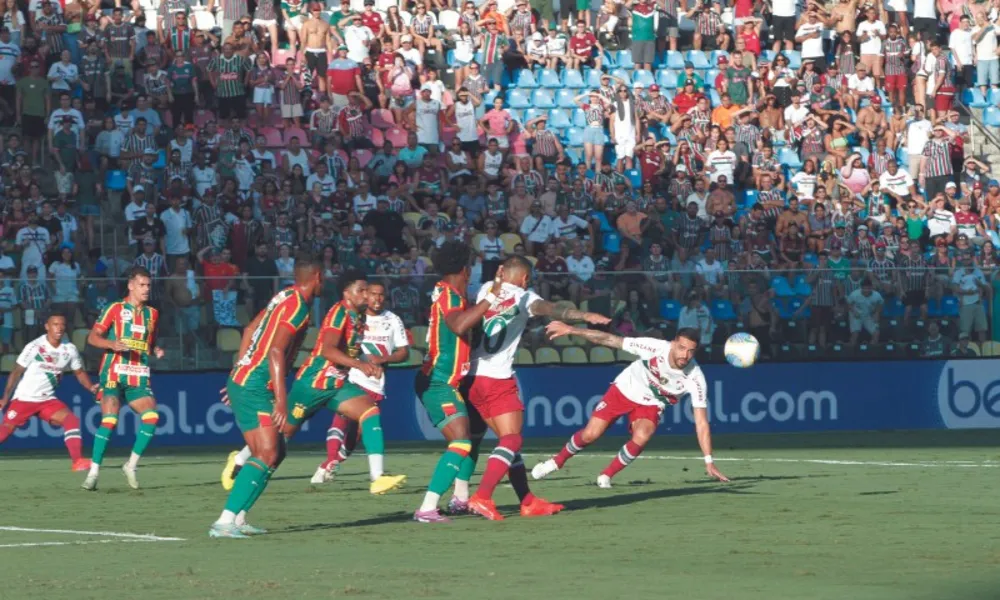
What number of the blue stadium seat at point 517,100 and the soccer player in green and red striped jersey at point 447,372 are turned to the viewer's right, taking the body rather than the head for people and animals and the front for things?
1

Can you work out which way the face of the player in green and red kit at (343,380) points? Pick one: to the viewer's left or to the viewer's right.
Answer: to the viewer's right

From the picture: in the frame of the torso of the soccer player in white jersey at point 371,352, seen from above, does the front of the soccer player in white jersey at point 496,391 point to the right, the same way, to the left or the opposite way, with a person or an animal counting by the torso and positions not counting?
the opposite way

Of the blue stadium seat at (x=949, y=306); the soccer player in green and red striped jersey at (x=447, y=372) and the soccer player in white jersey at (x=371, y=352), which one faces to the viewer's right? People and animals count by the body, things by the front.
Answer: the soccer player in green and red striped jersey

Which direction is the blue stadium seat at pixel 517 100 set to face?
toward the camera

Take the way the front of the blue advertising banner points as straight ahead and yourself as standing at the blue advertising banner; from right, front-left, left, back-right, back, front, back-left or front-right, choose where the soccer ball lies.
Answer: front

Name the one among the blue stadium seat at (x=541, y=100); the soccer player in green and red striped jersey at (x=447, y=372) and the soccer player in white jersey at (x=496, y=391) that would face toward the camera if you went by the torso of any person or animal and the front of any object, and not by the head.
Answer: the blue stadium seat

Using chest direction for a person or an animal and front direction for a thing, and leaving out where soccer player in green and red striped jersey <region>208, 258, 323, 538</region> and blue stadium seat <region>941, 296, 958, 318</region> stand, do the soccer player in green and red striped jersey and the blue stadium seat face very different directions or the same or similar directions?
very different directions

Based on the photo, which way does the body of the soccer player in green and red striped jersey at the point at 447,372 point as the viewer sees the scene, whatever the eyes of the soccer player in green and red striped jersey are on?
to the viewer's right

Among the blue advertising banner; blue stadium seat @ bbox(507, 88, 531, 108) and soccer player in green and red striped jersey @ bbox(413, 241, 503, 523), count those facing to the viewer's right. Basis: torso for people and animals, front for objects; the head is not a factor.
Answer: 1

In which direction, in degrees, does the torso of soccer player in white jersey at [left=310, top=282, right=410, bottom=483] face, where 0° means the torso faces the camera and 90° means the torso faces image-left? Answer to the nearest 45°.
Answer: approximately 45°

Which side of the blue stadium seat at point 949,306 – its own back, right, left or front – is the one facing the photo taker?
front

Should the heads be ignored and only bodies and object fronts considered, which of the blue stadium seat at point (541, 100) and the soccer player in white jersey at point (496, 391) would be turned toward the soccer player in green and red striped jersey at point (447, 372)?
the blue stadium seat

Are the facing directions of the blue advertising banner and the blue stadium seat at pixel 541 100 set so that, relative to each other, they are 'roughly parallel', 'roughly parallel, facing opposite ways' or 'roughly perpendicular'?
roughly parallel

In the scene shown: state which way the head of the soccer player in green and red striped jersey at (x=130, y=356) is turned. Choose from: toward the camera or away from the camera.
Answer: toward the camera

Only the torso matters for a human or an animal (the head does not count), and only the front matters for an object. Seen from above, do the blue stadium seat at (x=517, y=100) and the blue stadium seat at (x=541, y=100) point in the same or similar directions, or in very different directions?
same or similar directions

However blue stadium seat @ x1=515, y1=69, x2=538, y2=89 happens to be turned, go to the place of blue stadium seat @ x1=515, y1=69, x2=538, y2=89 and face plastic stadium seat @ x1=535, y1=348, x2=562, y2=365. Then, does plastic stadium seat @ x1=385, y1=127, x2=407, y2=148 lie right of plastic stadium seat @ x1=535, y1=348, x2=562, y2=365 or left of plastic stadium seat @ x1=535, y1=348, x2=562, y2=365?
right

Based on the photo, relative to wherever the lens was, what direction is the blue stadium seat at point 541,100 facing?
facing the viewer

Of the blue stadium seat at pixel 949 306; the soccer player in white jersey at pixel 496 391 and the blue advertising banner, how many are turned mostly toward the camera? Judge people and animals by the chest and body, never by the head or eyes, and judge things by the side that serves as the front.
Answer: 2

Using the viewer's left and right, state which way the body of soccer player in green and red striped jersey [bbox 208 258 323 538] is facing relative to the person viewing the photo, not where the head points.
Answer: facing away from the viewer and to the right of the viewer

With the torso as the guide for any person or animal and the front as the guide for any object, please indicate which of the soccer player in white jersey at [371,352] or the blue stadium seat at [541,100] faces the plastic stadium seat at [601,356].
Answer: the blue stadium seat
